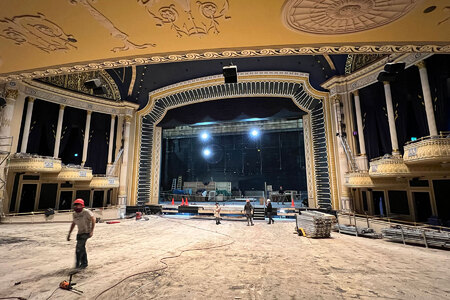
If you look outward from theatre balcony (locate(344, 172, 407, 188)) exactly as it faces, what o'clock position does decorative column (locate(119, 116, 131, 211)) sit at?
The decorative column is roughly at 1 o'clock from the theatre balcony.

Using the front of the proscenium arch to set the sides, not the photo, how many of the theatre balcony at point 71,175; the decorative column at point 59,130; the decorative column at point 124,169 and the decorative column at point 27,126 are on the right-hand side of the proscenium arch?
4

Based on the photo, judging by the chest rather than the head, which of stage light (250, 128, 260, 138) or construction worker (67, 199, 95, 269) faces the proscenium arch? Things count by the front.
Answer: the stage light

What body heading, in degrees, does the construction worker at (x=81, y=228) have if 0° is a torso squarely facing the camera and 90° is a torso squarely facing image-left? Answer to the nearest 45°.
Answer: approximately 45°

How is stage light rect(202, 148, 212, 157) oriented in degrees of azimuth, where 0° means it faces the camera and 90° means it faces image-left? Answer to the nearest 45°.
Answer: approximately 0°
